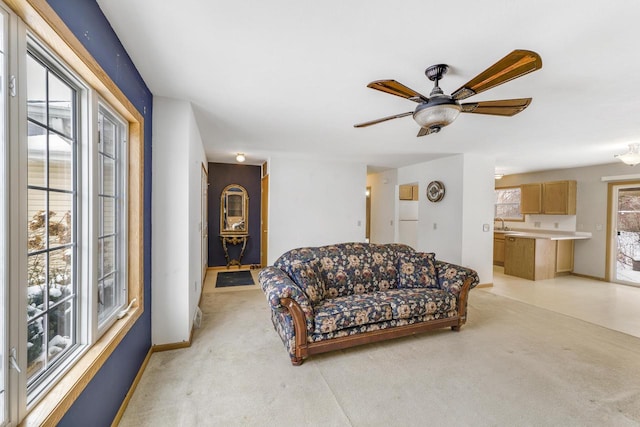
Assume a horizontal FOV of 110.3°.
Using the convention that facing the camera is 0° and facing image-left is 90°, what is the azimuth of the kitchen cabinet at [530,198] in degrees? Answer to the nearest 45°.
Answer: approximately 0°

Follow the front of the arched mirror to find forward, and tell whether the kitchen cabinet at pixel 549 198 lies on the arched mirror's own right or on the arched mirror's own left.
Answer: on the arched mirror's own left

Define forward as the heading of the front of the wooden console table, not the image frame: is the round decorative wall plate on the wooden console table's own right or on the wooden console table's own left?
on the wooden console table's own left

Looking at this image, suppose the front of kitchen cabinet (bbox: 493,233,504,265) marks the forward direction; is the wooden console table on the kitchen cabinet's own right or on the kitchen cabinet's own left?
on the kitchen cabinet's own right

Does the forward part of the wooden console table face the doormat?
yes

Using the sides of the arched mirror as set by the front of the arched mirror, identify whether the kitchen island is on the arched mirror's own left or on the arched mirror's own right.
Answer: on the arched mirror's own left

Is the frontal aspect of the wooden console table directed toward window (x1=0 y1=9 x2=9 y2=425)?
yes

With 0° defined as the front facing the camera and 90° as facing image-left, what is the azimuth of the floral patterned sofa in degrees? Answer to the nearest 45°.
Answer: approximately 315°

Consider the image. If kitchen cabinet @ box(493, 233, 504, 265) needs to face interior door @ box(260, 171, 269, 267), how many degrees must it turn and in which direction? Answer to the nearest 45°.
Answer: approximately 45° to its right

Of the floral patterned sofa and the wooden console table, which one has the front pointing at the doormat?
the wooden console table

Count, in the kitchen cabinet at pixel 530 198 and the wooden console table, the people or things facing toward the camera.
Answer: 2
